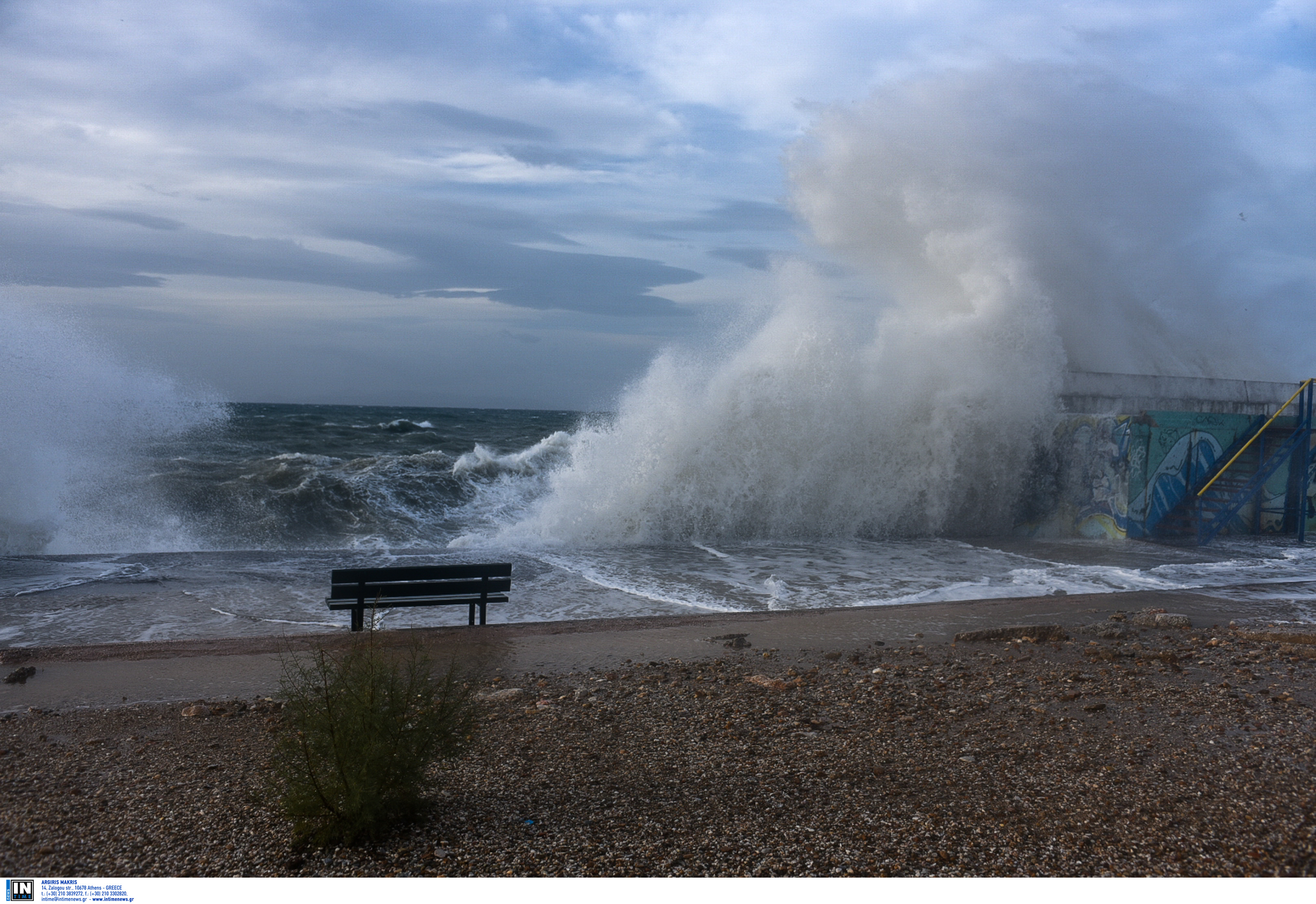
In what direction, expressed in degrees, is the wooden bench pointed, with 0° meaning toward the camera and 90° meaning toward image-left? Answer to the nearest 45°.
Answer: approximately 180°

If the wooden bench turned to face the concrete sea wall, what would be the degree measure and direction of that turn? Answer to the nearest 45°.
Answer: approximately 45° to its right

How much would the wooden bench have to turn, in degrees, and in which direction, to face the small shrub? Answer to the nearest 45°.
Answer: approximately 180°

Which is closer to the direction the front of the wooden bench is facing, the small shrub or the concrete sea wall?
the concrete sea wall
